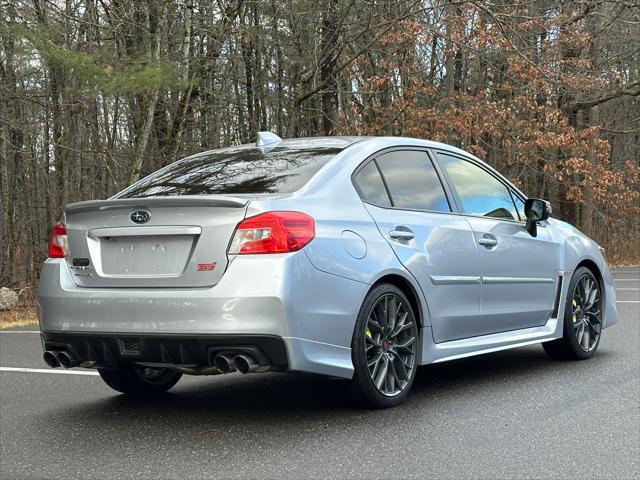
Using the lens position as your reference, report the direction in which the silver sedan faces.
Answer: facing away from the viewer and to the right of the viewer
